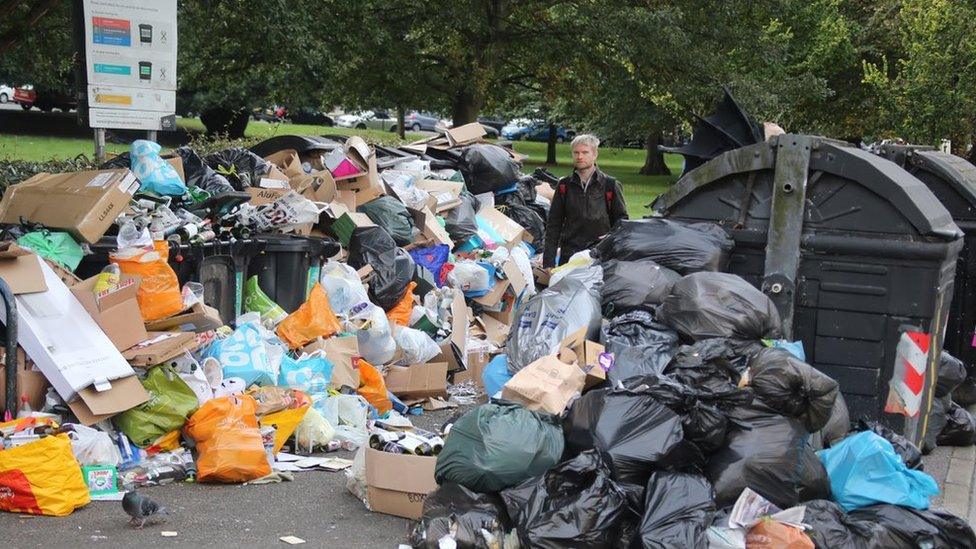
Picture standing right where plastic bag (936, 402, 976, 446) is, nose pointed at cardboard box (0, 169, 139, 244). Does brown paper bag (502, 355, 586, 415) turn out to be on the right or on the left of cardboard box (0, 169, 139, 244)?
left

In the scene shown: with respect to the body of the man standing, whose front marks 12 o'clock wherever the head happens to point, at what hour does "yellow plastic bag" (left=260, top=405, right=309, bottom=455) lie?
The yellow plastic bag is roughly at 1 o'clock from the man standing.

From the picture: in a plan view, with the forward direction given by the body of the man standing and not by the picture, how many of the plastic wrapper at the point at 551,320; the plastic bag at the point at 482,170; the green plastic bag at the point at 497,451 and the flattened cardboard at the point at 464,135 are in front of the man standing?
2

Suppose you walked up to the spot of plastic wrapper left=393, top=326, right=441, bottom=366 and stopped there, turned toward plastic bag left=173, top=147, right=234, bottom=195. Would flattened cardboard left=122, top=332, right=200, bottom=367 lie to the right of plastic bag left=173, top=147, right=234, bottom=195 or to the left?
left

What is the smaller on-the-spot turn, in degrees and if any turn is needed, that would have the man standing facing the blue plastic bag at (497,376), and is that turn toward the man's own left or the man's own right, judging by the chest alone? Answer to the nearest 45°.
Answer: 0° — they already face it

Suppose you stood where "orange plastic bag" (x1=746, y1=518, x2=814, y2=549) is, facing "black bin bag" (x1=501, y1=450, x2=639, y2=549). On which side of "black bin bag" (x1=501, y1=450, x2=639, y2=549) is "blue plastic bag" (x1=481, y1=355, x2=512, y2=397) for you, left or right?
right

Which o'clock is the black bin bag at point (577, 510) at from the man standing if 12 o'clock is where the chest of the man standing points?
The black bin bag is roughly at 12 o'clock from the man standing.

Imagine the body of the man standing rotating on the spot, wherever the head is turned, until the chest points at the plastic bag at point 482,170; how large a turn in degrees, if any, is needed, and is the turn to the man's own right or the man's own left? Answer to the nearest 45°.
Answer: approximately 135° to the man's own right

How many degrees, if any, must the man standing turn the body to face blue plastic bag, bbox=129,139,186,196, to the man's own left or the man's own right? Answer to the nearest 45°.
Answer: approximately 45° to the man's own right

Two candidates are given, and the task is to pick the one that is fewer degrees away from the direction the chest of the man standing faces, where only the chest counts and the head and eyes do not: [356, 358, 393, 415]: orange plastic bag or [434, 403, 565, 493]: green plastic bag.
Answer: the green plastic bag

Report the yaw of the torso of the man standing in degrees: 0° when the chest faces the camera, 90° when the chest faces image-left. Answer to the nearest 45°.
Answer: approximately 0°

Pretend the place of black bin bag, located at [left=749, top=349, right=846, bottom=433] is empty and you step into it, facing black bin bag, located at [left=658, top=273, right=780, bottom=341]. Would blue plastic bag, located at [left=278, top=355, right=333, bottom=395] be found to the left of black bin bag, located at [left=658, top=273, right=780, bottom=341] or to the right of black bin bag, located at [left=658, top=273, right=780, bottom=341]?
left

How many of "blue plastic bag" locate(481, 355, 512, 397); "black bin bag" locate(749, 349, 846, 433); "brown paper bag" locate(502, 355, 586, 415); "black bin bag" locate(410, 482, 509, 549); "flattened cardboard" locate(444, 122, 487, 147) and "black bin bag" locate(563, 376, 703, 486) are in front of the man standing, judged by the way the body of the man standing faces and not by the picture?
5
